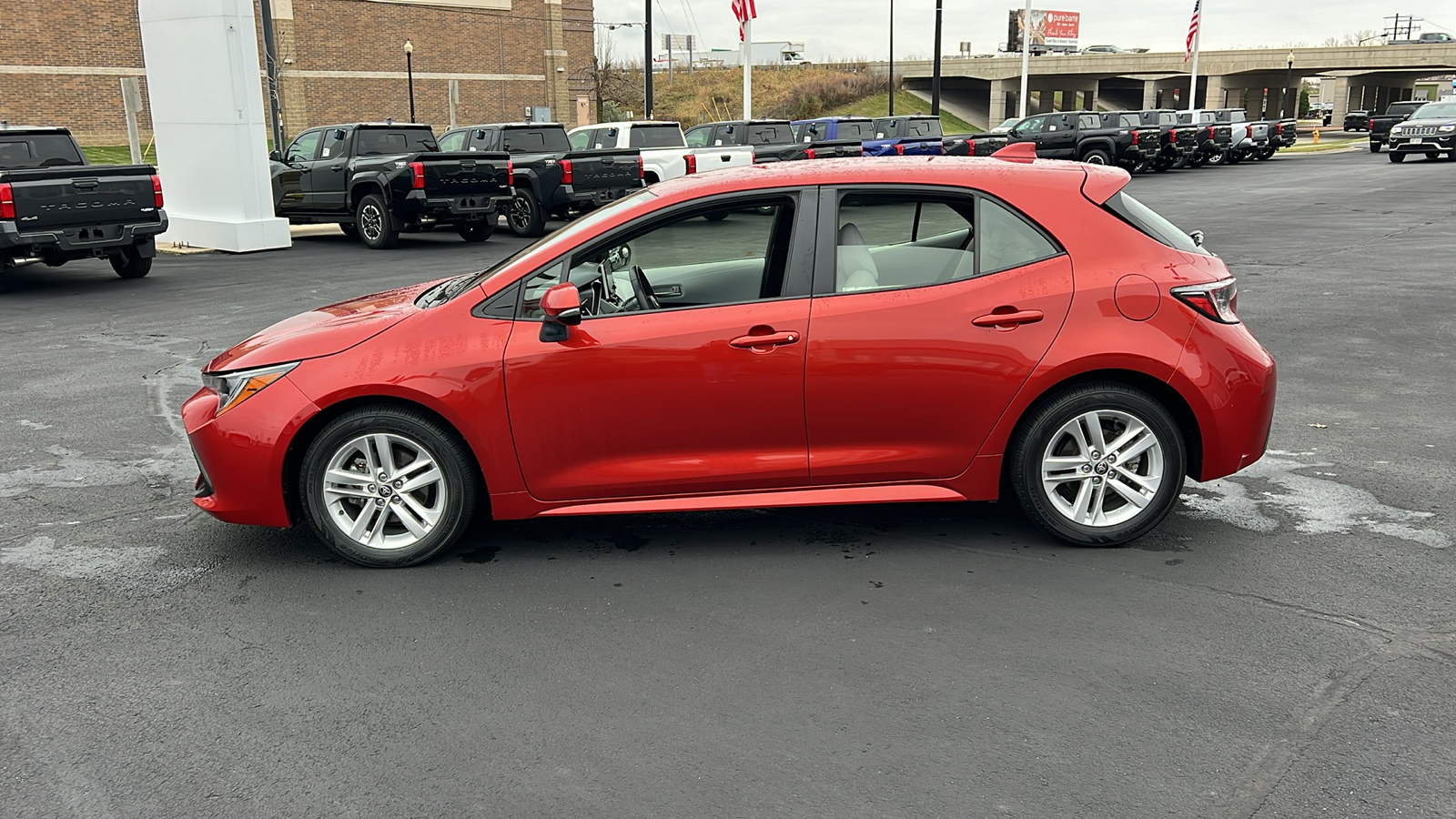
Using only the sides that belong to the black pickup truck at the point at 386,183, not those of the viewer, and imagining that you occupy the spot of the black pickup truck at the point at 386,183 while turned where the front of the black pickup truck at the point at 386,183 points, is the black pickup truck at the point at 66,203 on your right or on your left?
on your left

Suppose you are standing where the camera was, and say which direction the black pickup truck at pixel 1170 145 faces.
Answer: facing away from the viewer and to the left of the viewer

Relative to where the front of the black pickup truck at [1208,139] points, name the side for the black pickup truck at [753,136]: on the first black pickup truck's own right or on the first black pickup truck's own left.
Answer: on the first black pickup truck's own left

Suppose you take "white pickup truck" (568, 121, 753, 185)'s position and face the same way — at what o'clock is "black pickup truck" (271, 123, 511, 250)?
The black pickup truck is roughly at 9 o'clock from the white pickup truck.

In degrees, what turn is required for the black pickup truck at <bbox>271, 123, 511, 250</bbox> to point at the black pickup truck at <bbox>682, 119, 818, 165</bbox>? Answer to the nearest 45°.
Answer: approximately 90° to its right

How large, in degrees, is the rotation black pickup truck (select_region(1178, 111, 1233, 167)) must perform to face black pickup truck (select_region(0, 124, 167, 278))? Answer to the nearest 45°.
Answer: approximately 135° to its left

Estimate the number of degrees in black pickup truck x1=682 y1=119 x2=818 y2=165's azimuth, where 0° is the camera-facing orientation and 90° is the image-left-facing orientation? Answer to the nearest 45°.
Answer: approximately 135°

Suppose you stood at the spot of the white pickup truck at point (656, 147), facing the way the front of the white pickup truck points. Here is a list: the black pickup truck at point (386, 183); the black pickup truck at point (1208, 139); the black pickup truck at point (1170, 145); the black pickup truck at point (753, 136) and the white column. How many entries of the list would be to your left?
2

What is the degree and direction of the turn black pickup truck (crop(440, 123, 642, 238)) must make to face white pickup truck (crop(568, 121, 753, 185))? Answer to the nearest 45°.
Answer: approximately 90° to its right

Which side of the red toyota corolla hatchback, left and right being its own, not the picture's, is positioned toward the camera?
left
